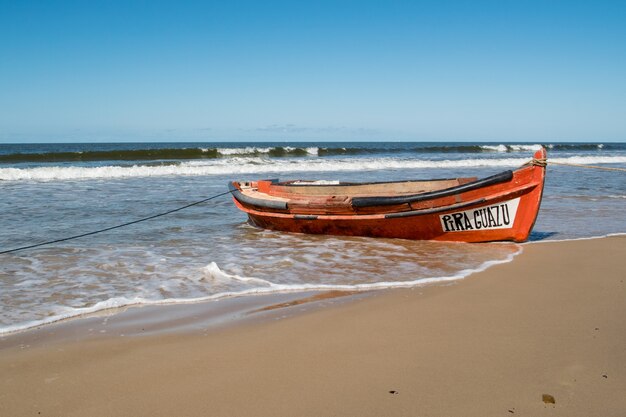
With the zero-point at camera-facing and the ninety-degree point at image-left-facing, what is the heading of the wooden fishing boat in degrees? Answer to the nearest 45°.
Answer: approximately 270°
